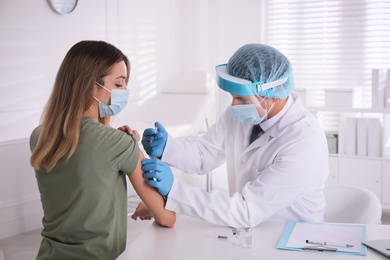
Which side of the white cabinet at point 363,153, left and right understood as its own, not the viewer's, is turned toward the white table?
front

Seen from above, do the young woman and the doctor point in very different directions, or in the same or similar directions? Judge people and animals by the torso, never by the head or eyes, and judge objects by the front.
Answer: very different directions

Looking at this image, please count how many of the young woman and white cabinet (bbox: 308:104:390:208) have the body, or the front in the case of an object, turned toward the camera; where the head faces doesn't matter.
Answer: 1

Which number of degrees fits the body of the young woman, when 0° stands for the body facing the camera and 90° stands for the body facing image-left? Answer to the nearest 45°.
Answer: approximately 225°

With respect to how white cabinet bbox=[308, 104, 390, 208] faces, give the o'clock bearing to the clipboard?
The clipboard is roughly at 12 o'clock from the white cabinet.

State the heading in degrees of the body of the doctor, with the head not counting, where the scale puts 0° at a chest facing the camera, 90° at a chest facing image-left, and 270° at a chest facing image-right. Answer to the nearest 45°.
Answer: approximately 45°

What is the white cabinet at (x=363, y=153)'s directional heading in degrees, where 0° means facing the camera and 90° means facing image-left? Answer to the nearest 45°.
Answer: approximately 0°

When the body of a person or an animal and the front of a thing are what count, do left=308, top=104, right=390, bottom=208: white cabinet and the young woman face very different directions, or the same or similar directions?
very different directions

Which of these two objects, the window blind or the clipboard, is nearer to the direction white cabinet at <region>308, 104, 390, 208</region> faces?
the clipboard

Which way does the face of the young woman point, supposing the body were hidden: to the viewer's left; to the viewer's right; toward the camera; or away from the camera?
to the viewer's right

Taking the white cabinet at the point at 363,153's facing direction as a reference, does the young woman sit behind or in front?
in front

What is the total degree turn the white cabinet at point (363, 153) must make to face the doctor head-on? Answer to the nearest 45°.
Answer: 0° — it already faces them
